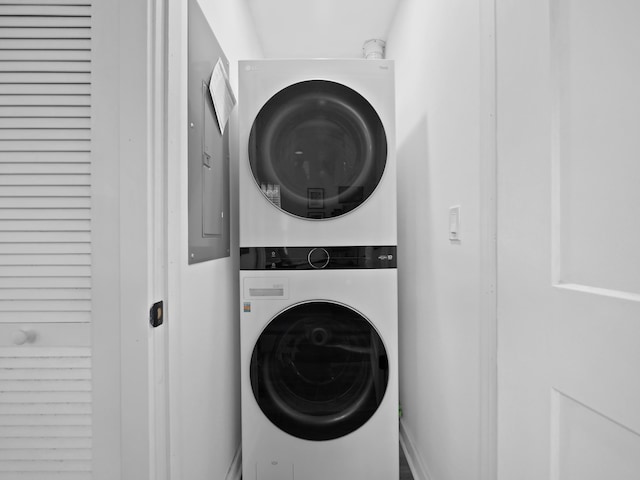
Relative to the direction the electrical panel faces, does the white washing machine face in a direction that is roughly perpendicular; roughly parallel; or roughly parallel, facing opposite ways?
roughly perpendicular

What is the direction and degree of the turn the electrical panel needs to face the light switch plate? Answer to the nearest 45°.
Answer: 0° — it already faces it

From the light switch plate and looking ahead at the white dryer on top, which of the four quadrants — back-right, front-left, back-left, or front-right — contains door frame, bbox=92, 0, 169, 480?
front-left

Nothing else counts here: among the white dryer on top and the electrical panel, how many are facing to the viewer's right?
1

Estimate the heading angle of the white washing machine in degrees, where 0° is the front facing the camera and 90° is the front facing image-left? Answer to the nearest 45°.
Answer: approximately 0°

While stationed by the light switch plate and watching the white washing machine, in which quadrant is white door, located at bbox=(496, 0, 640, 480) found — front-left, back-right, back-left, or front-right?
back-left

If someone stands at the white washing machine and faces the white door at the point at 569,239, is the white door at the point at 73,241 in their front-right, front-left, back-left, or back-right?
front-right

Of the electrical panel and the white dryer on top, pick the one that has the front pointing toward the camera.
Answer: the white dryer on top

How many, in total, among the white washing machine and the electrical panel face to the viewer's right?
1

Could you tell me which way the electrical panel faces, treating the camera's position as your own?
facing to the right of the viewer

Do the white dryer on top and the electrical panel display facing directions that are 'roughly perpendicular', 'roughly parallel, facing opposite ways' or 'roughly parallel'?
roughly perpendicular

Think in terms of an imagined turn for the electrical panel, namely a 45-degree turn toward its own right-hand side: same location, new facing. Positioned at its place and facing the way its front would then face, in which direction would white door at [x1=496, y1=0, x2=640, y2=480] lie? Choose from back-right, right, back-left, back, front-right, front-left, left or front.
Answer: front

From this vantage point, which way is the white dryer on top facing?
toward the camera

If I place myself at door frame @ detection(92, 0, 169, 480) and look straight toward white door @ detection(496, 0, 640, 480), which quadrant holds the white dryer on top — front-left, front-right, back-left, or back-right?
front-left
